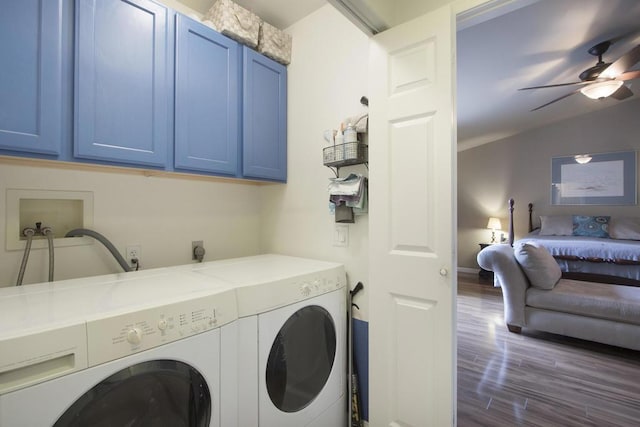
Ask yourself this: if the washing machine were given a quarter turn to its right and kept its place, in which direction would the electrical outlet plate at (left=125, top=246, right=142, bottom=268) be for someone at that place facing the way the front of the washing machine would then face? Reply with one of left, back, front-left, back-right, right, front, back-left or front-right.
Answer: back-right

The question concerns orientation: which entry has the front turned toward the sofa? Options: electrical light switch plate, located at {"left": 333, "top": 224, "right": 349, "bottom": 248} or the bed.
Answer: the bed

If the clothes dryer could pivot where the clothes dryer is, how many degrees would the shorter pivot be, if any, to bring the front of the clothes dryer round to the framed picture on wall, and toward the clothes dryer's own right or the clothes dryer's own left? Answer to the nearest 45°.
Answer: approximately 90° to the clothes dryer's own left

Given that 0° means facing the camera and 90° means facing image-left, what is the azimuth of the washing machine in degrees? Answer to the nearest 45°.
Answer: approximately 315°

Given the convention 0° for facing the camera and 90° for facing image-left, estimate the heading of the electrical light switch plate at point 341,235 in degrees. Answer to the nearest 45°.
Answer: approximately 45°
